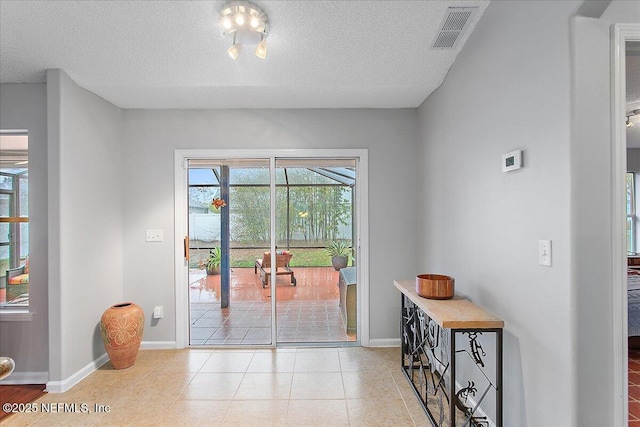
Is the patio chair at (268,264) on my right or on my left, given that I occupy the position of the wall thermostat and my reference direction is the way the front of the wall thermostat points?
on my right

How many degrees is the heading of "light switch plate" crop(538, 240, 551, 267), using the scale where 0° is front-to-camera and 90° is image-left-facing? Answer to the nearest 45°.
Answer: approximately 45°

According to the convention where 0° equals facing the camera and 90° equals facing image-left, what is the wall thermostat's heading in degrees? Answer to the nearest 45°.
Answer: approximately 45°

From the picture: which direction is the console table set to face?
to the viewer's left

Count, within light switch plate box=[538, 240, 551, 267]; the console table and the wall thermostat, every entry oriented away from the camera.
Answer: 0

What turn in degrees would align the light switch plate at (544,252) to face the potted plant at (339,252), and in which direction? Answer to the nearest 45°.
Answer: approximately 90° to its right
